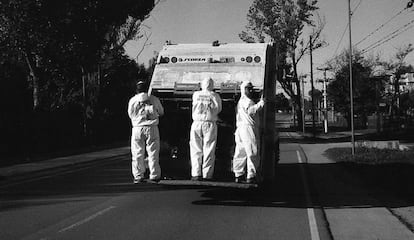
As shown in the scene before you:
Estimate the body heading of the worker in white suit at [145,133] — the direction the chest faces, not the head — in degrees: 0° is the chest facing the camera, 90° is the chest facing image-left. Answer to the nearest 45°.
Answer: approximately 180°

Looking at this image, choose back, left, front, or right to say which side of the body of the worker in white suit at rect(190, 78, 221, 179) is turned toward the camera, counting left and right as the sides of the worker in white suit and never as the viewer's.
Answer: back

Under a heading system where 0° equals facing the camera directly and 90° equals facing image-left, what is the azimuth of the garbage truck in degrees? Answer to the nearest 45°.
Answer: approximately 180°

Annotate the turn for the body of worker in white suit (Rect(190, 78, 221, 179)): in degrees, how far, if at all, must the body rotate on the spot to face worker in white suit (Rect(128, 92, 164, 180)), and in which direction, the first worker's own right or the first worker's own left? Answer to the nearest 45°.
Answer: approximately 90° to the first worker's own left

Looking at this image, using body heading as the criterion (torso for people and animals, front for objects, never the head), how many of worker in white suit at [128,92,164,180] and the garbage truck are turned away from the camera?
2
